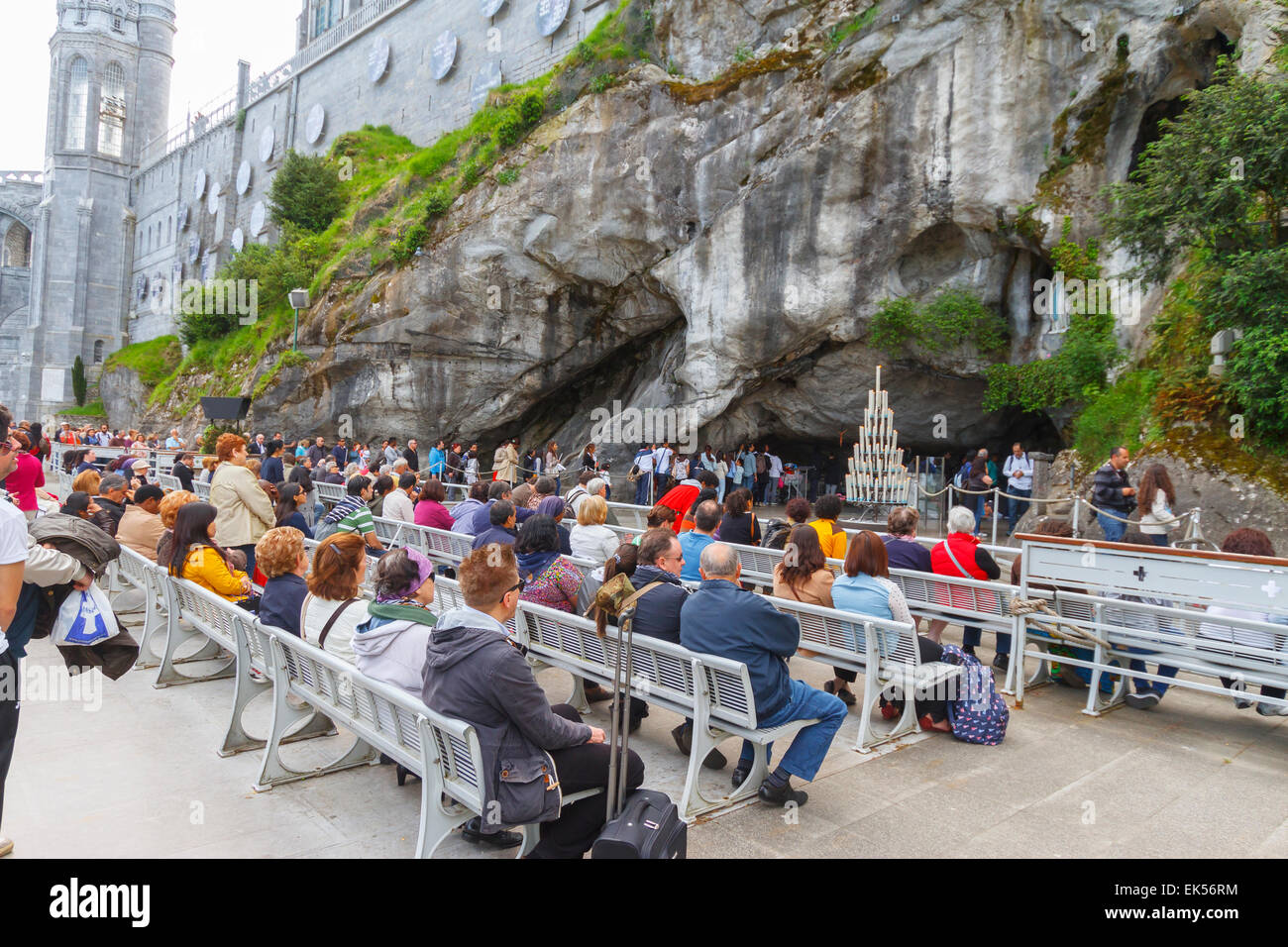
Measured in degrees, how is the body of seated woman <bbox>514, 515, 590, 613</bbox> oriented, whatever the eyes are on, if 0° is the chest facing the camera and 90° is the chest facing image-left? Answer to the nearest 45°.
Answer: approximately 225°

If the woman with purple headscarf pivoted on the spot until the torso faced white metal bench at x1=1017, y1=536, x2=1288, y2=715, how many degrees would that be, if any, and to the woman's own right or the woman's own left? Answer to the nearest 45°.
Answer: approximately 45° to the woman's own right

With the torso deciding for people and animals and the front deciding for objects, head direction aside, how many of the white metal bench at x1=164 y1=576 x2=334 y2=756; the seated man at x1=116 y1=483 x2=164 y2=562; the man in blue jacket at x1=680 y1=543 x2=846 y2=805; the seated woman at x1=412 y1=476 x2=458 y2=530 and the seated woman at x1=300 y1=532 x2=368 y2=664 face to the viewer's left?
0

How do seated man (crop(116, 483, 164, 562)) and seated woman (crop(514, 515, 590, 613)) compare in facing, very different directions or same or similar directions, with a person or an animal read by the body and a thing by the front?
same or similar directions

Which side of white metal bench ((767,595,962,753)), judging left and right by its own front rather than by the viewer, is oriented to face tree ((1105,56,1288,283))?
front

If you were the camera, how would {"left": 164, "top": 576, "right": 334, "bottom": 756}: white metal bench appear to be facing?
facing away from the viewer and to the right of the viewer

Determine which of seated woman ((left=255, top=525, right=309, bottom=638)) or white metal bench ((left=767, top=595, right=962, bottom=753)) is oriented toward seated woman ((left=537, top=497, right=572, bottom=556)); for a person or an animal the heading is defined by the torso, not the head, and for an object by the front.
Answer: seated woman ((left=255, top=525, right=309, bottom=638))

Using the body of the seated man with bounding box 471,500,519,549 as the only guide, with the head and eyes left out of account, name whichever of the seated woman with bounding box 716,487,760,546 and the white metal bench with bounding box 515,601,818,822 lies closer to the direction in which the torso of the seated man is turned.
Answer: the seated woman

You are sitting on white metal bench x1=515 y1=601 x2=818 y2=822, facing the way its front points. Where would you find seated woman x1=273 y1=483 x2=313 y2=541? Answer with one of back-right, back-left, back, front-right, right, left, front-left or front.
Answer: left

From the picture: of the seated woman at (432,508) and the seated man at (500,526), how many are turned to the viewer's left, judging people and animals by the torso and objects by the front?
0

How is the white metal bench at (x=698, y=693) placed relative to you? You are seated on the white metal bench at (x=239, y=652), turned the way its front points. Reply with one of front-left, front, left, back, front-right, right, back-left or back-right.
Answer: right

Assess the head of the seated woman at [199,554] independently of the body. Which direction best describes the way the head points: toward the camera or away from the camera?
away from the camera

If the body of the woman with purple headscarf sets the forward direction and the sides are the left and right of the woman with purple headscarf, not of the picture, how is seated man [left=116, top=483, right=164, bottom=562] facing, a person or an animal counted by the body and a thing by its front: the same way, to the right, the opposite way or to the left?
the same way

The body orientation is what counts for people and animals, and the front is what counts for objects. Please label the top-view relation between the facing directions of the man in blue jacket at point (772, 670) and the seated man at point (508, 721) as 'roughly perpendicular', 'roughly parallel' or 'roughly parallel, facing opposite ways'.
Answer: roughly parallel
